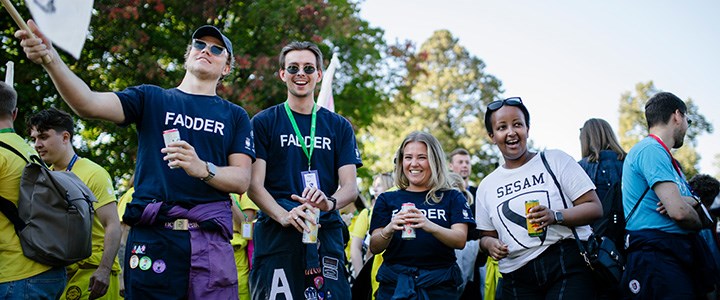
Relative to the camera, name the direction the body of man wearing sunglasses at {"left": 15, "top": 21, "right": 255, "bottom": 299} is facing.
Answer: toward the camera

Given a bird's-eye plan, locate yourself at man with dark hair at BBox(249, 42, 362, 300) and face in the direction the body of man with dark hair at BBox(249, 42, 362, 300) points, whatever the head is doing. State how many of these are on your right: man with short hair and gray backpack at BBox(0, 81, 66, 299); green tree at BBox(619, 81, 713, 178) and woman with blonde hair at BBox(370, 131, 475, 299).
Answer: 1

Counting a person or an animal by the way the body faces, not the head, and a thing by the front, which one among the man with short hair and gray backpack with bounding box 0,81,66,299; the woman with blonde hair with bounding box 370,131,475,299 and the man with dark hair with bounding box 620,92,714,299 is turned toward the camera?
the woman with blonde hair

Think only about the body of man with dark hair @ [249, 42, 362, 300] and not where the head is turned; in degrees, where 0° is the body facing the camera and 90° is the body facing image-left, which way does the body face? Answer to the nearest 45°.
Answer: approximately 0°

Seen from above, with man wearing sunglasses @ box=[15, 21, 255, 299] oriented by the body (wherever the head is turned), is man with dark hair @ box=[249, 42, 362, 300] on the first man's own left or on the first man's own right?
on the first man's own left

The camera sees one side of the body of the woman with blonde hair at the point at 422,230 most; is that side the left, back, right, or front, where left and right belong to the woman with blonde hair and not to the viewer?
front

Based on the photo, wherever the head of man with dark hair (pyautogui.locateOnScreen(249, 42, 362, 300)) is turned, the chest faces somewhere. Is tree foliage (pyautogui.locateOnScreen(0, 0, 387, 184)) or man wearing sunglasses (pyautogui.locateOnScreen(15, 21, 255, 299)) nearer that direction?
the man wearing sunglasses

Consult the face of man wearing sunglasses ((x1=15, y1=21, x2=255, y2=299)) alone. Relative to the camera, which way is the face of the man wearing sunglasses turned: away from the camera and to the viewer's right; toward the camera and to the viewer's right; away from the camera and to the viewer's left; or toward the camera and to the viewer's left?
toward the camera and to the viewer's left
